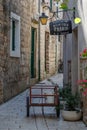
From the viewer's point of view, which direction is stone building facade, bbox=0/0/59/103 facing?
to the viewer's right

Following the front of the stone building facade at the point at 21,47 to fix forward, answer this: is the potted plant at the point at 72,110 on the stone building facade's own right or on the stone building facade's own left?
on the stone building facade's own right
